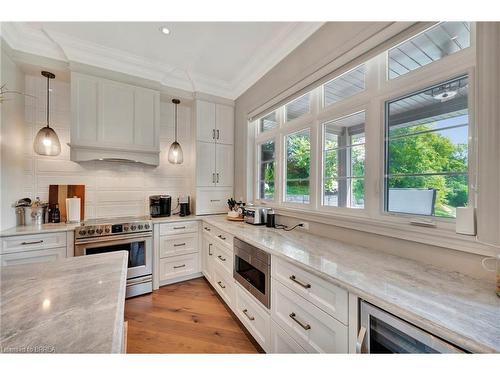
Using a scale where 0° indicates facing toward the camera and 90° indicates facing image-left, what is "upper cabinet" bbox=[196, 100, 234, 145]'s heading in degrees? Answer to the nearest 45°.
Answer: approximately 315°

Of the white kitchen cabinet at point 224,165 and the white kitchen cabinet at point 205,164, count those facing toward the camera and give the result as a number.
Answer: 2

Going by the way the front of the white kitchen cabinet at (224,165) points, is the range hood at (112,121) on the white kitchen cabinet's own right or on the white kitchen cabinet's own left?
on the white kitchen cabinet's own right

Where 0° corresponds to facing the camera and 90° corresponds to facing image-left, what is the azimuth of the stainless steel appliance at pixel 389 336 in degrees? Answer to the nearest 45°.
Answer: approximately 45°

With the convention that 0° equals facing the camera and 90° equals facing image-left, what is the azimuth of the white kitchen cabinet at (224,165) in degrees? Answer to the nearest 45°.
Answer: approximately 0°
